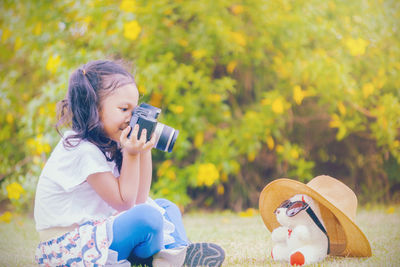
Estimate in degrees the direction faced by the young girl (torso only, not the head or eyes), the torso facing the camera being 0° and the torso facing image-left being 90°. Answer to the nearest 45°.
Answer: approximately 270°

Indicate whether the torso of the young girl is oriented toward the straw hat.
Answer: yes

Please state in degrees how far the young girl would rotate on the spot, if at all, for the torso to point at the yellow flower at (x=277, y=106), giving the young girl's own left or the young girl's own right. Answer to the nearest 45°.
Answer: approximately 45° to the young girl's own left

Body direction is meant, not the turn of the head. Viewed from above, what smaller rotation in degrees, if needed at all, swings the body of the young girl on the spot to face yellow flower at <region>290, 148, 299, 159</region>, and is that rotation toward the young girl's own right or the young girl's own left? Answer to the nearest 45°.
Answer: approximately 45° to the young girl's own left

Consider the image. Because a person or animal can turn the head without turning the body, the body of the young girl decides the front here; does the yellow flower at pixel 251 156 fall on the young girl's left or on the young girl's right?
on the young girl's left

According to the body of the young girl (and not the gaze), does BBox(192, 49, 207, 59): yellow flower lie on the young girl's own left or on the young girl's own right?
on the young girl's own left

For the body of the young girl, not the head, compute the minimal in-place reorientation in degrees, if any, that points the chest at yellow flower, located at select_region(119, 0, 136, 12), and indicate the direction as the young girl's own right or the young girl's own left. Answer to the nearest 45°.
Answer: approximately 90° to the young girl's own left

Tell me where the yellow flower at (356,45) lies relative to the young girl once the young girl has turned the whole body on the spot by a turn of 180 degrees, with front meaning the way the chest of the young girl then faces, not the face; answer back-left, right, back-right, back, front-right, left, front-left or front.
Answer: back-right

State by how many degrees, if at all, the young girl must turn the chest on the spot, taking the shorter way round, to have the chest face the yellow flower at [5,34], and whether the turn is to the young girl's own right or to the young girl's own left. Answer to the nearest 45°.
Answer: approximately 90° to the young girl's own left

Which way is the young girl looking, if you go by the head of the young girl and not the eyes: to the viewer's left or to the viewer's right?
to the viewer's right

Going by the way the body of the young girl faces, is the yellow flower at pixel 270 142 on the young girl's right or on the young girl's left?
on the young girl's left
